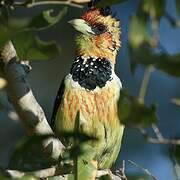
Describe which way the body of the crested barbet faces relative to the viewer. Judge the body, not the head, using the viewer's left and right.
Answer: facing the viewer
